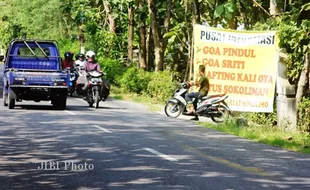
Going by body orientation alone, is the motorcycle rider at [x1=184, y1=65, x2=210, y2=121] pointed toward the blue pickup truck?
yes

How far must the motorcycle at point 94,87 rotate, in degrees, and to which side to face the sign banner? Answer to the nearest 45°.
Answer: approximately 45° to its left

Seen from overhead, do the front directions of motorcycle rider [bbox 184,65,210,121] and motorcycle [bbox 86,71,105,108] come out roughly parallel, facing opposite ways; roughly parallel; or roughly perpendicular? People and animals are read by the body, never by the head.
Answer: roughly perpendicular

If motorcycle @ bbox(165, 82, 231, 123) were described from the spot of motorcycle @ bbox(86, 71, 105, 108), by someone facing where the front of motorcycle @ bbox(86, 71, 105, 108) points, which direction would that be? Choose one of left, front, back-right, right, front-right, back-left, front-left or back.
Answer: front-left

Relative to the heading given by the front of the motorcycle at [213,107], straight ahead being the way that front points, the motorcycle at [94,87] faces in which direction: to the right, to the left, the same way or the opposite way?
to the left

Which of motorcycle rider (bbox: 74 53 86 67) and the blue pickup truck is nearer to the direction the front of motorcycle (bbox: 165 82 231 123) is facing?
the blue pickup truck

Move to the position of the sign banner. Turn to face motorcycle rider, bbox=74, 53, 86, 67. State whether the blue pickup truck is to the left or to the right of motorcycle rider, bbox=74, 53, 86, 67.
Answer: left

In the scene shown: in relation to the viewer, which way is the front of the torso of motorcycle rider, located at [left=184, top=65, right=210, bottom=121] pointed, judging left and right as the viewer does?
facing to the left of the viewer

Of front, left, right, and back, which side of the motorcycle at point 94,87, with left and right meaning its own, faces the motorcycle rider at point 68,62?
back

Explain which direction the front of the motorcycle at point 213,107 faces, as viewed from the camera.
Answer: facing to the left of the viewer
